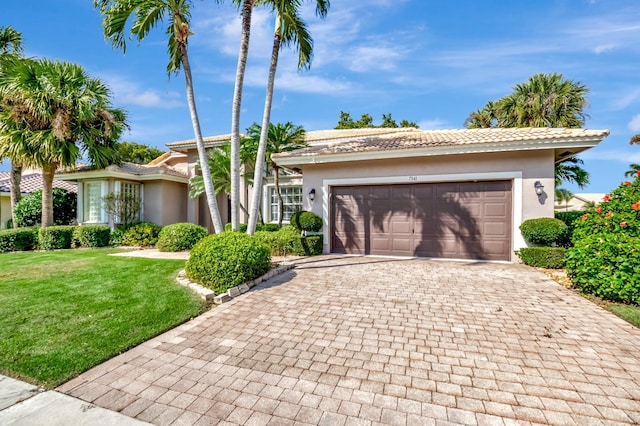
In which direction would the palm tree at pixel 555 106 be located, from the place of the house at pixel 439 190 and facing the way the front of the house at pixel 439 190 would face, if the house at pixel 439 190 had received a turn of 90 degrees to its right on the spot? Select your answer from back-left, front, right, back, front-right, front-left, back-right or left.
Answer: back-right

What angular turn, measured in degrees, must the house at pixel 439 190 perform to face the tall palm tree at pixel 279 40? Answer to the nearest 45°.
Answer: approximately 90° to its right

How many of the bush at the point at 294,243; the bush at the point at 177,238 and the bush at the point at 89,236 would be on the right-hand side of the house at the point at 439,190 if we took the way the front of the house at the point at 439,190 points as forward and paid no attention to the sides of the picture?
3

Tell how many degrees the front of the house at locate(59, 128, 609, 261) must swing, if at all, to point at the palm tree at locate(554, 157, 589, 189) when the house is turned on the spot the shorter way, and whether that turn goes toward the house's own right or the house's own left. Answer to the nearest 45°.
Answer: approximately 135° to the house's own left

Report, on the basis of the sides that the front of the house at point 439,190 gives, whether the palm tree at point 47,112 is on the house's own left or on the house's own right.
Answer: on the house's own right

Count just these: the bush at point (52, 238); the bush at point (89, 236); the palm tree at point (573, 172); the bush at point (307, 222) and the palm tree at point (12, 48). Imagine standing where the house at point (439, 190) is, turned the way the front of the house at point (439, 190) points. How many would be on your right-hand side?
4

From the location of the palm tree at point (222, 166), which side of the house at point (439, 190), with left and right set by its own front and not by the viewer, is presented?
right

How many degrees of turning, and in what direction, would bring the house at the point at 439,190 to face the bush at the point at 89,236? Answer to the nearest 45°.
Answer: approximately 90° to its right

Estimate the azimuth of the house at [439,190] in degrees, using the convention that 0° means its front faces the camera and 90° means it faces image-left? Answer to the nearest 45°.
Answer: approximately 0°

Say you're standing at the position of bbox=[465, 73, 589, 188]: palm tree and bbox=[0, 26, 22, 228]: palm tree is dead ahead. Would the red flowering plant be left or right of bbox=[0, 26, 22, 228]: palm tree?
left

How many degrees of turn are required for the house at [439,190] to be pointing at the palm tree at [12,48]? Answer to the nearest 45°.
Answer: approximately 90° to its right
